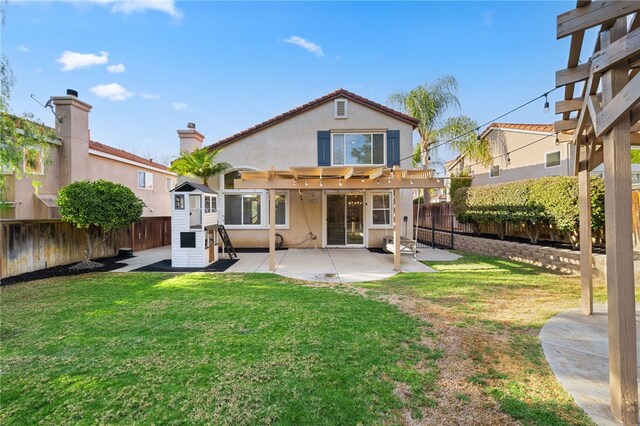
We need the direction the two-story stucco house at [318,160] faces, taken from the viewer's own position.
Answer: facing away from the viewer

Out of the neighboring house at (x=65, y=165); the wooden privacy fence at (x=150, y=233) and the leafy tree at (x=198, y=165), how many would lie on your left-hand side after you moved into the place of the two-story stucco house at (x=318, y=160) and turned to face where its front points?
3

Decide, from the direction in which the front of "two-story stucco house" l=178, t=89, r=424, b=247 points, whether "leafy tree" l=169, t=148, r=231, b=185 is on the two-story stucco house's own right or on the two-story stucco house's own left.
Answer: on the two-story stucco house's own left

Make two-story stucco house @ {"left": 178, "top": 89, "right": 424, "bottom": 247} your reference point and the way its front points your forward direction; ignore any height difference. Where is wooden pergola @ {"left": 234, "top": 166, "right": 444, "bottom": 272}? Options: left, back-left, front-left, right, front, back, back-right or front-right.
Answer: back

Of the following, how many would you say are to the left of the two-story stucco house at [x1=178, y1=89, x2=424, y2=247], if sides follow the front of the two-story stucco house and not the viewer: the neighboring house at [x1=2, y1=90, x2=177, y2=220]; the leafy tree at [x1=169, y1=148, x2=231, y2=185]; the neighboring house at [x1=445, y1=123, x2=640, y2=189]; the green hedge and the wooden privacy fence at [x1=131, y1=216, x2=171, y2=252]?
3

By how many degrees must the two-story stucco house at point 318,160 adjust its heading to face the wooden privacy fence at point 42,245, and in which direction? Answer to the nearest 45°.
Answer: approximately 135° to its left

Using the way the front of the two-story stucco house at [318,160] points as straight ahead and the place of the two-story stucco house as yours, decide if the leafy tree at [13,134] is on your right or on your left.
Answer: on your left

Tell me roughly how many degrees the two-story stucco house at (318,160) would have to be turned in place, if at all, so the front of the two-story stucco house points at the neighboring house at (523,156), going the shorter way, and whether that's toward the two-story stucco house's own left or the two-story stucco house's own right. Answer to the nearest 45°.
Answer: approximately 90° to the two-story stucco house's own right

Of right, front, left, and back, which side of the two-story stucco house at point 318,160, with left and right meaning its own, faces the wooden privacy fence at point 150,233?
left

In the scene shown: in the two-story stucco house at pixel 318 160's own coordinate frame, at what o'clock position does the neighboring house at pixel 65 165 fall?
The neighboring house is roughly at 9 o'clock from the two-story stucco house.
